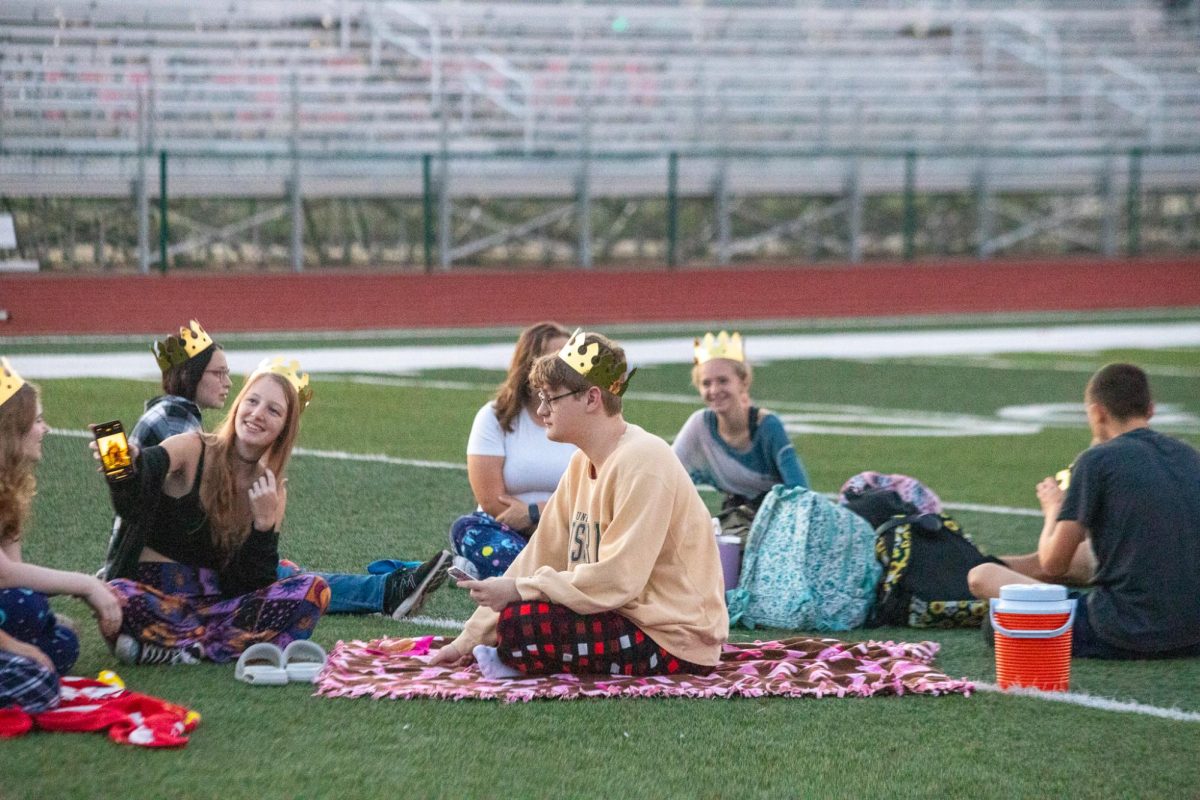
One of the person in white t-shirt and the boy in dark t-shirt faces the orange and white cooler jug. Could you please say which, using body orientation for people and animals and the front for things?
the person in white t-shirt

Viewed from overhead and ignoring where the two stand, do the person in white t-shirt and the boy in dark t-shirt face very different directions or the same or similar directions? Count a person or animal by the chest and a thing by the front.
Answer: very different directions

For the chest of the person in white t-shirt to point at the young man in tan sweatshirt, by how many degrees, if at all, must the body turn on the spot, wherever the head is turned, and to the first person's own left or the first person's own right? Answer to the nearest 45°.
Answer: approximately 45° to the first person's own right

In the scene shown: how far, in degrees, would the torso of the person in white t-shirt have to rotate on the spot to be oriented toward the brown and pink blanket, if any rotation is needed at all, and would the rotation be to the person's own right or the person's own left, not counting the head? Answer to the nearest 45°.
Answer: approximately 45° to the person's own right

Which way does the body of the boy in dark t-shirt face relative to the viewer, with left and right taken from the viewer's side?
facing away from the viewer and to the left of the viewer

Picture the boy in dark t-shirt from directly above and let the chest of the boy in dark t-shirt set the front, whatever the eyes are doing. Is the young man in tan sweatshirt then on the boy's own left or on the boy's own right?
on the boy's own left

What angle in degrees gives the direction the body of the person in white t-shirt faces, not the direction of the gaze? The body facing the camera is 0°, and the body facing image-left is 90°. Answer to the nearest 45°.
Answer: approximately 315°

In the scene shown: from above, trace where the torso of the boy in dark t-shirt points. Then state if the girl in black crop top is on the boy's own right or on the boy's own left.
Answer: on the boy's own left

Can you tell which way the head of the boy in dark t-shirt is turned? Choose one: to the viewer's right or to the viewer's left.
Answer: to the viewer's left

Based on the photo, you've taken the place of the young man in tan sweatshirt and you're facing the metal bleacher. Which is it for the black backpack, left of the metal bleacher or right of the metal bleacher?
right
